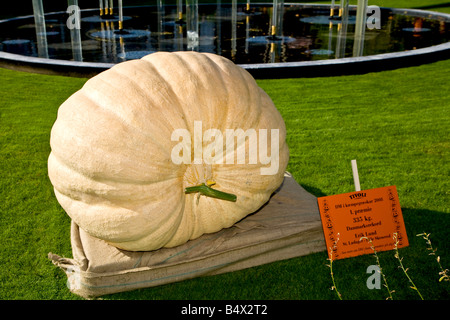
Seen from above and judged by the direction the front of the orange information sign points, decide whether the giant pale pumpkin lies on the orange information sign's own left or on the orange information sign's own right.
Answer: on the orange information sign's own right

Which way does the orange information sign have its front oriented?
toward the camera

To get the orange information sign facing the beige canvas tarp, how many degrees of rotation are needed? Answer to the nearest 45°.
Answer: approximately 45° to its right
